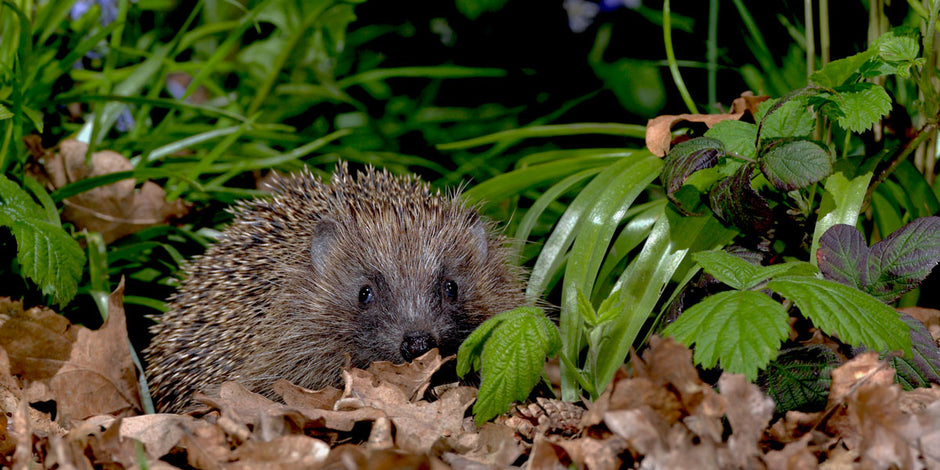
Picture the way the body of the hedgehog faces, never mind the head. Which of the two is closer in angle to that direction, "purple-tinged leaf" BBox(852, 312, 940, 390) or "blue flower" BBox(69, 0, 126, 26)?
the purple-tinged leaf

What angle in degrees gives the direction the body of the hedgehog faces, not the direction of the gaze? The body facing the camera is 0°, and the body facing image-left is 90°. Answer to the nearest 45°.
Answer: approximately 315°

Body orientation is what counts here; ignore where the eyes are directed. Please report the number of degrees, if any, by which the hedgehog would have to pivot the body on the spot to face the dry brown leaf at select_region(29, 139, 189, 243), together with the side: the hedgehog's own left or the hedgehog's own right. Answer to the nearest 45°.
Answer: approximately 180°

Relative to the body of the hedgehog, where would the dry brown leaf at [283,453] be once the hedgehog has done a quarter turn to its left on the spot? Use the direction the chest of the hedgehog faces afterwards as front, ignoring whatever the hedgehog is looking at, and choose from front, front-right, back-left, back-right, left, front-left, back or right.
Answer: back-right
